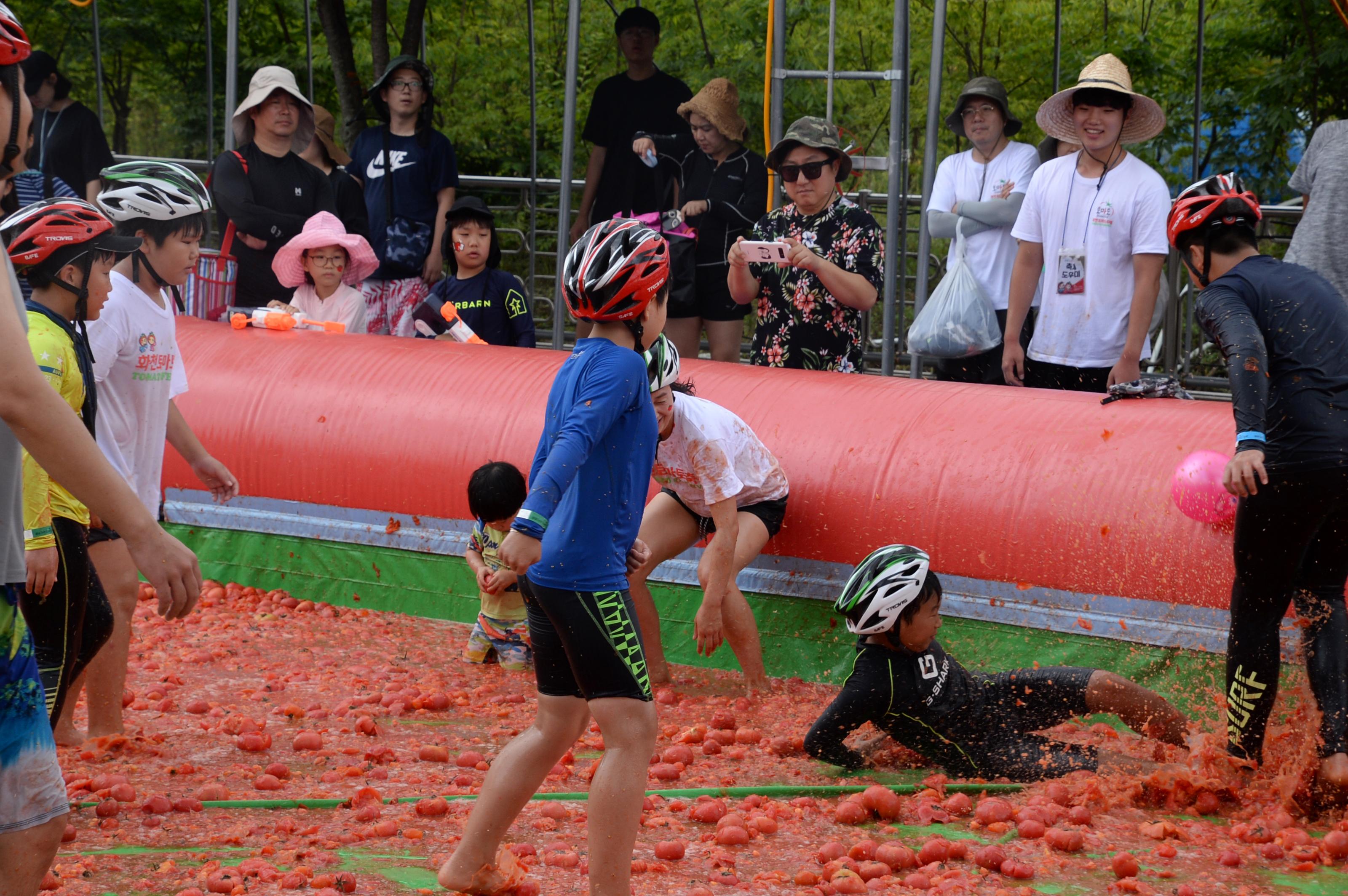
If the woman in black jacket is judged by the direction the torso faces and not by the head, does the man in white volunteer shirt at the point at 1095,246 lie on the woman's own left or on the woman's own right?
on the woman's own left

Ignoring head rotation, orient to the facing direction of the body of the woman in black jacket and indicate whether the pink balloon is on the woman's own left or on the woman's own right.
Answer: on the woman's own left

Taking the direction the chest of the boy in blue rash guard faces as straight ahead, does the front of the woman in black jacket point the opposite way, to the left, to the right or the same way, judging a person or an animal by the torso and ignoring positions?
the opposite way

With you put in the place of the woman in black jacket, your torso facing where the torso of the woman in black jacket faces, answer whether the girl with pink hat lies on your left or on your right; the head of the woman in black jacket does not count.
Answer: on your right

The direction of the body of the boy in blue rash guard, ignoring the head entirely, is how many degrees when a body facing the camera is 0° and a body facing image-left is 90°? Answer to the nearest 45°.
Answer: approximately 225°

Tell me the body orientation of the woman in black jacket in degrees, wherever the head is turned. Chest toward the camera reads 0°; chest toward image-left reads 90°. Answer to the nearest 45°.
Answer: approximately 45°
